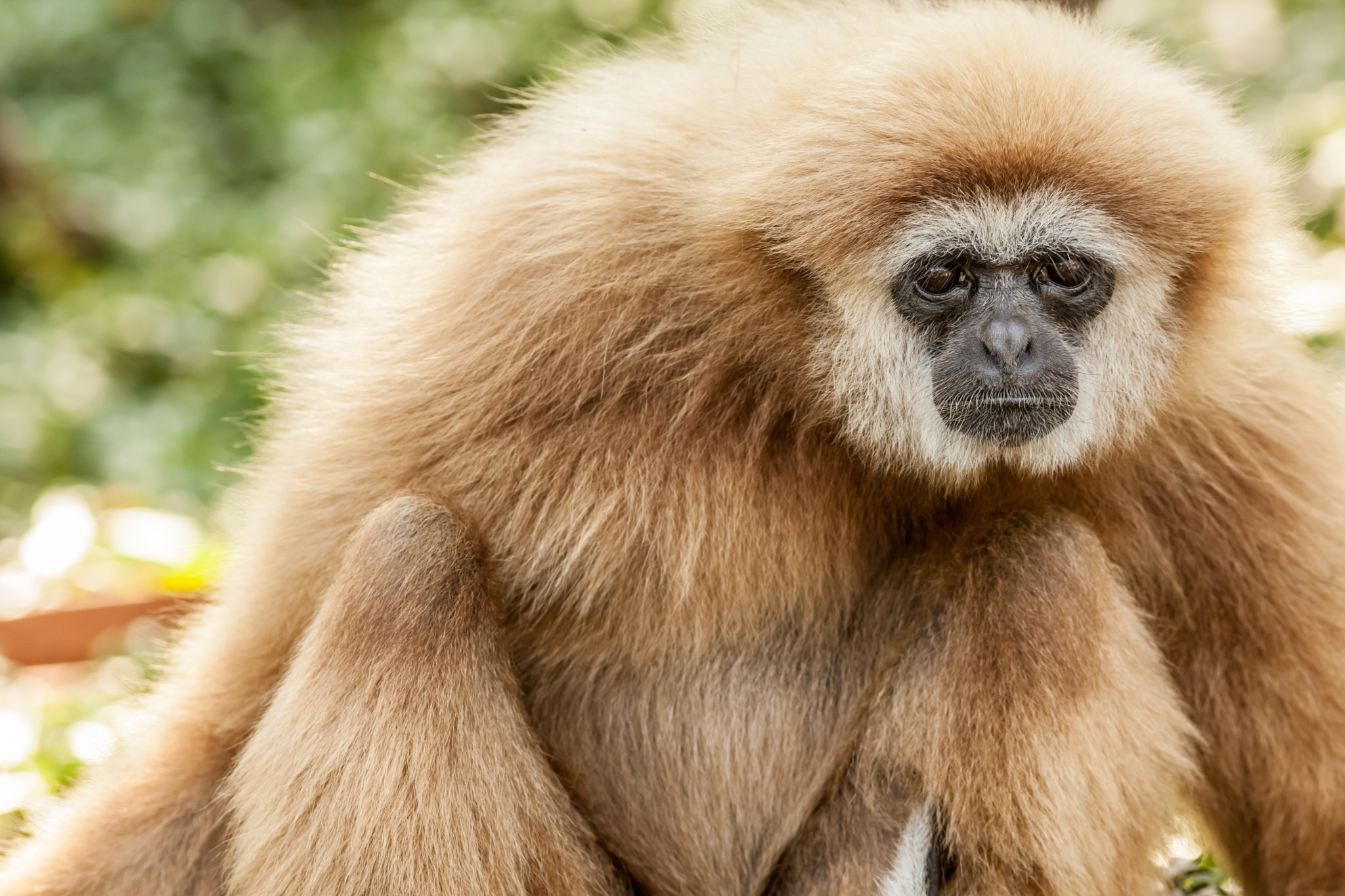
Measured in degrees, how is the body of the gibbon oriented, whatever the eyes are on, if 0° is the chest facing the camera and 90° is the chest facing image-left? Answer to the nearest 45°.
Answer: approximately 0°
